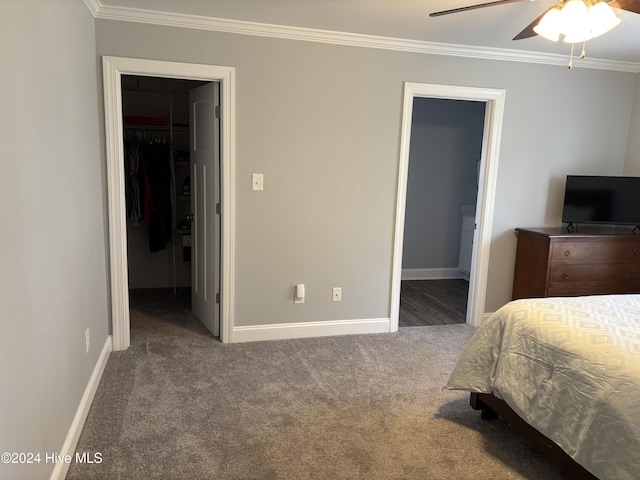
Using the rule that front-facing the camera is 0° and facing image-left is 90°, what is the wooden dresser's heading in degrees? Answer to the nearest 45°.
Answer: approximately 315°

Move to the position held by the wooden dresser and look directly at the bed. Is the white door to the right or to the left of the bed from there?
right

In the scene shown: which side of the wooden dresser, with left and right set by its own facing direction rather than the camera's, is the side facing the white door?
right

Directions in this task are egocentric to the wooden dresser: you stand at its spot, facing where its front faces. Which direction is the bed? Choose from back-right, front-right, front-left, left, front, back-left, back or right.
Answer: front-right
